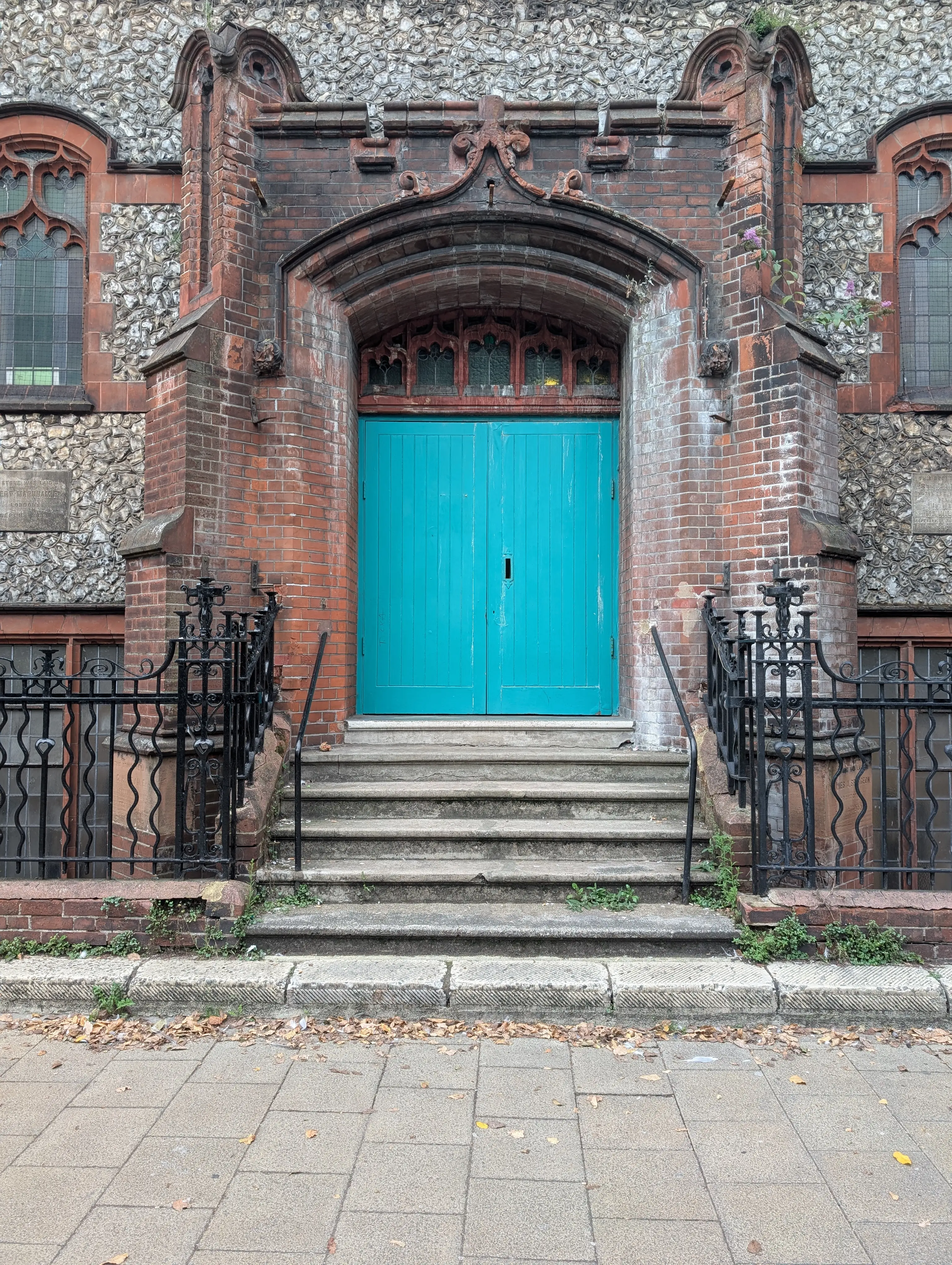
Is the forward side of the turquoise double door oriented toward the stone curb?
yes

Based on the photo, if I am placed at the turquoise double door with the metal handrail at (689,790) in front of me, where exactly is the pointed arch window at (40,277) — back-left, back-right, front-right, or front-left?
back-right

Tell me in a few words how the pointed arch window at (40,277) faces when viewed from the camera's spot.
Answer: facing the viewer

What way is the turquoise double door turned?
toward the camera

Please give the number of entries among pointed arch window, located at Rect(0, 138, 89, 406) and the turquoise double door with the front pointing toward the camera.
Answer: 2

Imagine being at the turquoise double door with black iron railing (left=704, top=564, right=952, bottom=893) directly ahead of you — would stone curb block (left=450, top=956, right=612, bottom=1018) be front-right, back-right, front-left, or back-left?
front-right

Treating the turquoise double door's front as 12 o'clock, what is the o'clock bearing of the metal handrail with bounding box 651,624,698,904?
The metal handrail is roughly at 11 o'clock from the turquoise double door.

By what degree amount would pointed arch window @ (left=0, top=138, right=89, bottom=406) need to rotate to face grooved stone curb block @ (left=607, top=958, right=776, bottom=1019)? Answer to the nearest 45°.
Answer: approximately 45° to its left

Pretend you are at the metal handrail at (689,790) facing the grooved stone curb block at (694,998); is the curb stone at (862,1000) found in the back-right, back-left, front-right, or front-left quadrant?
front-left

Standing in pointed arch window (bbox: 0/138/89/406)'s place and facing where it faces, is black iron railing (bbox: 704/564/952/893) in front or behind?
in front

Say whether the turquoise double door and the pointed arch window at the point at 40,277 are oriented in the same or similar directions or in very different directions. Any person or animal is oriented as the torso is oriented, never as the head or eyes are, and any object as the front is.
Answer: same or similar directions

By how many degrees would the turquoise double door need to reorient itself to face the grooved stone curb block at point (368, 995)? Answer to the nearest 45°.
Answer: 0° — it already faces it

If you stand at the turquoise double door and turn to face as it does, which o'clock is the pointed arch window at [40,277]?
The pointed arch window is roughly at 3 o'clock from the turquoise double door.
